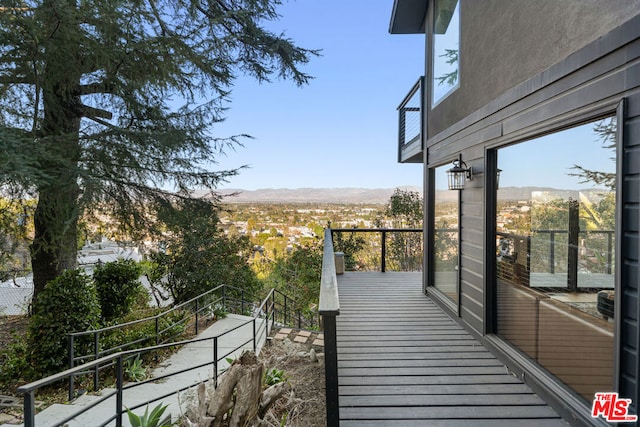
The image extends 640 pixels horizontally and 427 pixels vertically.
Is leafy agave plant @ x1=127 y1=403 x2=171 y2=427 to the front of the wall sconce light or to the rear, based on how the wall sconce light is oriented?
to the front

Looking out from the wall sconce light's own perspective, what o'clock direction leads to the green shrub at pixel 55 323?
The green shrub is roughly at 12 o'clock from the wall sconce light.

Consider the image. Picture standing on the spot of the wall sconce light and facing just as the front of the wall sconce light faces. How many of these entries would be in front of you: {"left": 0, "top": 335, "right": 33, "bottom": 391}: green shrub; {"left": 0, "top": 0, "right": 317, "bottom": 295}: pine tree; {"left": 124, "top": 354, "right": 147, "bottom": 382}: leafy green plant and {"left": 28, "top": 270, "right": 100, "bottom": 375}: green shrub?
4

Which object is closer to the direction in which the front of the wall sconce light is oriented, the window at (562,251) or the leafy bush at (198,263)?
the leafy bush

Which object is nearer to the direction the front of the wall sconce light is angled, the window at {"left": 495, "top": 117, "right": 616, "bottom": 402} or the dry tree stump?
the dry tree stump

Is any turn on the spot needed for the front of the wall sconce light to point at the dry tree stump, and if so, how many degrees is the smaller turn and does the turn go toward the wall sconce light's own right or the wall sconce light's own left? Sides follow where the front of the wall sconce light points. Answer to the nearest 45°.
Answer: approximately 45° to the wall sconce light's own left

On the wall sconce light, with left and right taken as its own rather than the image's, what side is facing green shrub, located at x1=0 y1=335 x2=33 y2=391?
front

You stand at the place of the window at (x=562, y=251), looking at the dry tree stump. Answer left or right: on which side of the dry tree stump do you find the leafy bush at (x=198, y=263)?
right

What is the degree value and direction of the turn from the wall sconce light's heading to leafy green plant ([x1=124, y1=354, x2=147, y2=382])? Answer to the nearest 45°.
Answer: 0° — it already faces it

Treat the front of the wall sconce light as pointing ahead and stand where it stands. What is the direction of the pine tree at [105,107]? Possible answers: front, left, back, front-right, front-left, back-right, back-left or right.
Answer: front

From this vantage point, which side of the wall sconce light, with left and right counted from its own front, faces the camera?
left
